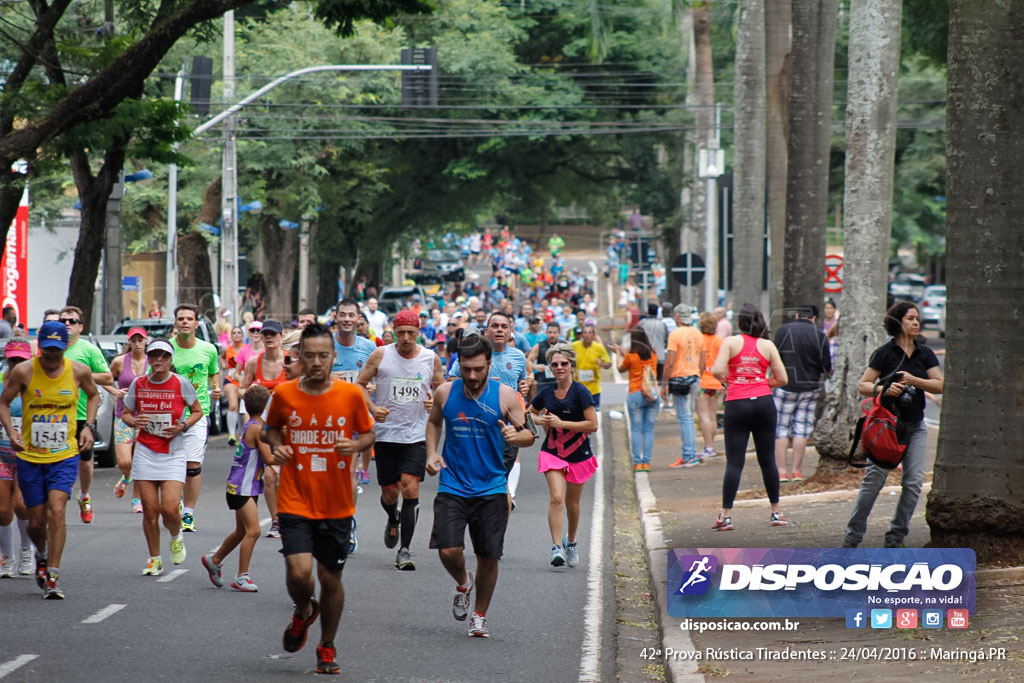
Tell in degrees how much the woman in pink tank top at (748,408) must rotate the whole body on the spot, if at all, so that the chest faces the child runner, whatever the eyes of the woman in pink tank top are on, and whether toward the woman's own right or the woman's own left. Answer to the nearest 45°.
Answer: approximately 135° to the woman's own left

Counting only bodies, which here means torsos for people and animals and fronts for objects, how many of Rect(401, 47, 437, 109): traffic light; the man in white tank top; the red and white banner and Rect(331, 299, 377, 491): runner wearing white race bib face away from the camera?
1

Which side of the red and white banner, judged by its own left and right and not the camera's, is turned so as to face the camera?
front

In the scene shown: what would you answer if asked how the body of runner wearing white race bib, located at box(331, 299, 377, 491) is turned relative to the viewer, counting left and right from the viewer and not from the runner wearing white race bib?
facing the viewer

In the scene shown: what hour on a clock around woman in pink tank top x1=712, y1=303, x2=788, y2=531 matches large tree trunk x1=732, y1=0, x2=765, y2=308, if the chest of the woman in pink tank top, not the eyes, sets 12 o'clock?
The large tree trunk is roughly at 12 o'clock from the woman in pink tank top.

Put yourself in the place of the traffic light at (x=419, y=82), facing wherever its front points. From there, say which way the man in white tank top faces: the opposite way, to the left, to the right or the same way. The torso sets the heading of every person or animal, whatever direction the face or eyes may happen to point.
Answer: the opposite way

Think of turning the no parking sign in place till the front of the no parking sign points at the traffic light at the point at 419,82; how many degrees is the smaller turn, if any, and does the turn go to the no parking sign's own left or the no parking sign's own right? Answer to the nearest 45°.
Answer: approximately 135° to the no parking sign's own right

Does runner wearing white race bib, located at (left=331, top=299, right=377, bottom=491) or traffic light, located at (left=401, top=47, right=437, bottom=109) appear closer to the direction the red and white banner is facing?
the runner wearing white race bib

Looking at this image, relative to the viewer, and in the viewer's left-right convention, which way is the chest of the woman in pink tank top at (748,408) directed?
facing away from the viewer

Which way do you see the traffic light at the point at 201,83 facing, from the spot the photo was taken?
facing away from the viewer

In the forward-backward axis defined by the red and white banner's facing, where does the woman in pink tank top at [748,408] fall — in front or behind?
in front

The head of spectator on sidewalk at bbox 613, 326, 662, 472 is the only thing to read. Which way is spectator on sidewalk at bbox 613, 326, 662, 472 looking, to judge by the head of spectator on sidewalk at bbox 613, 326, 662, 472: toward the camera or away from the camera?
away from the camera

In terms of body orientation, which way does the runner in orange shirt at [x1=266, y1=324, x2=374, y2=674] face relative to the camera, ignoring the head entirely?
toward the camera

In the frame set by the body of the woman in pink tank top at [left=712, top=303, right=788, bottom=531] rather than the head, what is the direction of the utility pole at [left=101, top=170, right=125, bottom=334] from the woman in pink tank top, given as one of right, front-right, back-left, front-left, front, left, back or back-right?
front-left
